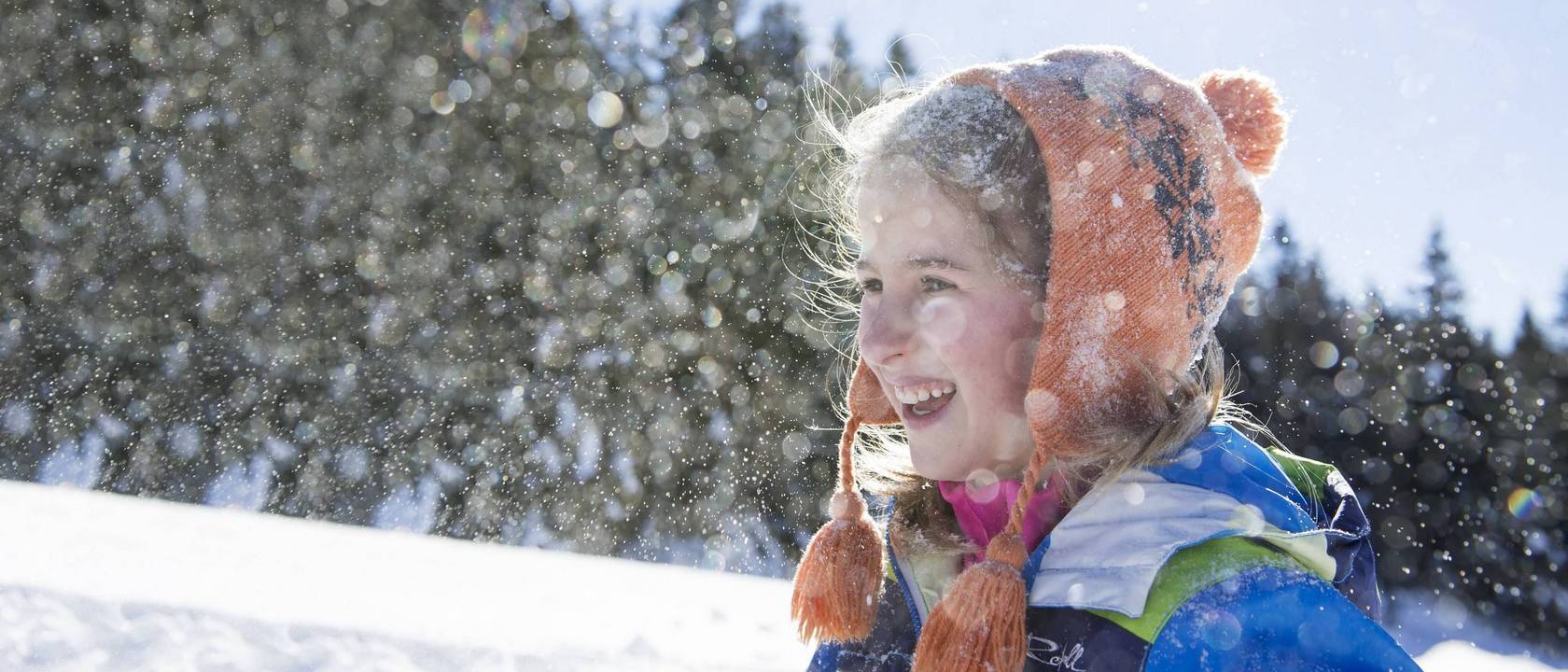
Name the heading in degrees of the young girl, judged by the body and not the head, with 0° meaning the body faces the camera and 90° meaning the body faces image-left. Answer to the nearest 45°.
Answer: approximately 45°
